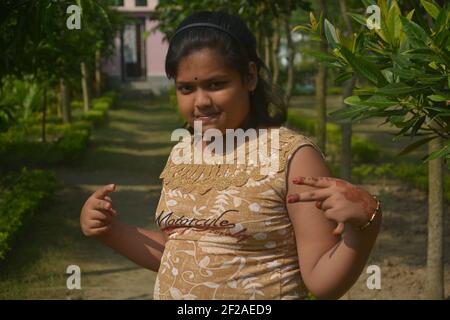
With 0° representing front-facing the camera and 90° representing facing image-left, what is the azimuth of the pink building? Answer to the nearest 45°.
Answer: approximately 0°

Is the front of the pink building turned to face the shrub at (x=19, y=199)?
yes
